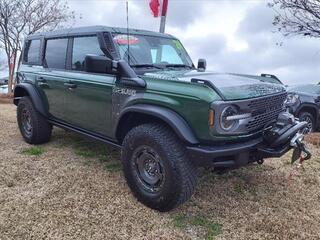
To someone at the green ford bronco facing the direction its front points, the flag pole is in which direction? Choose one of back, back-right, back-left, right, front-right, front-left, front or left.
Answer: back-left

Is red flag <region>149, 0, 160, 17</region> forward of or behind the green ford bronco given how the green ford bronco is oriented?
behind

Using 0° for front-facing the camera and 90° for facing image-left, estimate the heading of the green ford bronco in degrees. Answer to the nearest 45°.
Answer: approximately 315°
